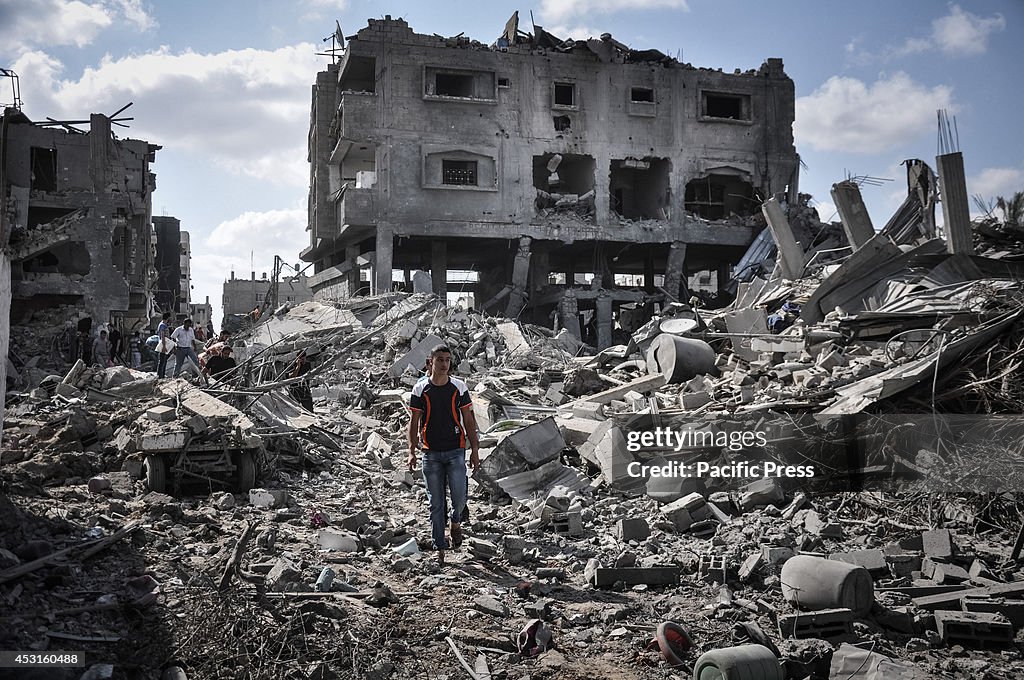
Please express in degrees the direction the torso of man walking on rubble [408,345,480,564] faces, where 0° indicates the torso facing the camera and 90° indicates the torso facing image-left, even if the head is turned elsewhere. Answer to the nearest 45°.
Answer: approximately 0°

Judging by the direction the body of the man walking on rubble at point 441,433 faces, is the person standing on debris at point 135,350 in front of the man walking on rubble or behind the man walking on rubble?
behind

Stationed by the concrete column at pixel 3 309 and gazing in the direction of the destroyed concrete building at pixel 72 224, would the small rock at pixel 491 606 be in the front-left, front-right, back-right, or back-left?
back-right

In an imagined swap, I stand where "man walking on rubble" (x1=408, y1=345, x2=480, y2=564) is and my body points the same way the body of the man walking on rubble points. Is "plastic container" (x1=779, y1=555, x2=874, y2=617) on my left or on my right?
on my left

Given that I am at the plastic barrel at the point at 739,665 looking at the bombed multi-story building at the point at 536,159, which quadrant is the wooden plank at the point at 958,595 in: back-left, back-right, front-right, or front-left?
front-right

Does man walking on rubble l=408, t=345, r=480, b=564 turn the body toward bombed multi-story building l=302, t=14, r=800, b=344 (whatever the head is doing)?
no

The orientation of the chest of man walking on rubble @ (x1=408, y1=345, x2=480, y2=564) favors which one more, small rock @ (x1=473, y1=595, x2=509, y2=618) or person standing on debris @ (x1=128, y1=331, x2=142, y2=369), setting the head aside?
the small rock

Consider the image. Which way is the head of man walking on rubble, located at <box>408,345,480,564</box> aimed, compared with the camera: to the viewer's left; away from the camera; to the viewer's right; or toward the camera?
toward the camera

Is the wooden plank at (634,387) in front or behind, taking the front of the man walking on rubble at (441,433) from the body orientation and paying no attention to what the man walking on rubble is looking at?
behind

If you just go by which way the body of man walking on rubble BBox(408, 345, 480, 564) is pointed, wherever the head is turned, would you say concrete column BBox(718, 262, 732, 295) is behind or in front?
behind

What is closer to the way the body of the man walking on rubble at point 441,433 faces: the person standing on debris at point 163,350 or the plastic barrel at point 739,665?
the plastic barrel

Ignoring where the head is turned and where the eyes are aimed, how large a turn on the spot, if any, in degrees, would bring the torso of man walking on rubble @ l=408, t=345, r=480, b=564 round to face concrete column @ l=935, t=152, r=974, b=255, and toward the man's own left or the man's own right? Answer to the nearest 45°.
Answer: approximately 135° to the man's own left

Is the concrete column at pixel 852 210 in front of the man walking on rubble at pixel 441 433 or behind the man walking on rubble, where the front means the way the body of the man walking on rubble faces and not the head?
behind

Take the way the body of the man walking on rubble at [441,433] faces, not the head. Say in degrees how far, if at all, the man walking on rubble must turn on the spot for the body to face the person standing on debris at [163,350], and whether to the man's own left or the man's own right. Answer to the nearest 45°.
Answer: approximately 135° to the man's own right

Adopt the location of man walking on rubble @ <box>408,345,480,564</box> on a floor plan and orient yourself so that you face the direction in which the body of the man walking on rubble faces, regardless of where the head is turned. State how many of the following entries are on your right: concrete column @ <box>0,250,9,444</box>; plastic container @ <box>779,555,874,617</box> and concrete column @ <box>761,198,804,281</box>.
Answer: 1

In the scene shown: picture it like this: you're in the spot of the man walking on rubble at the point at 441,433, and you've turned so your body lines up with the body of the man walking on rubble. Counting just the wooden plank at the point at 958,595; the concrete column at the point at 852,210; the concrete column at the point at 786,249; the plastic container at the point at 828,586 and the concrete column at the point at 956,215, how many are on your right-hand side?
0

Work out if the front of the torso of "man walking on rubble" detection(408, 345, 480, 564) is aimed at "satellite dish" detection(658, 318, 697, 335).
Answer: no

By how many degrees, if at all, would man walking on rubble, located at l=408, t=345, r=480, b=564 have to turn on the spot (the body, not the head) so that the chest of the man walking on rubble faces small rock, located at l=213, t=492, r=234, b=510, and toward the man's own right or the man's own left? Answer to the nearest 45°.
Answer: approximately 135° to the man's own right
